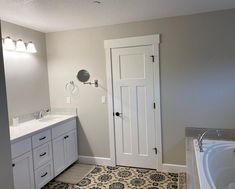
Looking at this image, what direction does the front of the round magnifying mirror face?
toward the camera

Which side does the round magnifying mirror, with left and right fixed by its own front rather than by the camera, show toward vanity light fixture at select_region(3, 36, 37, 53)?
right

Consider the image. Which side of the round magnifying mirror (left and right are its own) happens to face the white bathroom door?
left

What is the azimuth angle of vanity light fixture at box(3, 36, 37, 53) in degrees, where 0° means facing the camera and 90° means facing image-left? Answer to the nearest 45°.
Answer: approximately 315°

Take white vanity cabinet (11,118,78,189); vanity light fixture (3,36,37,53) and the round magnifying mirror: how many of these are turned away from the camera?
0

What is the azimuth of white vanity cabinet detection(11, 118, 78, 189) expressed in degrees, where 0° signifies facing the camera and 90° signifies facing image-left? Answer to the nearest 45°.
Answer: approximately 315°

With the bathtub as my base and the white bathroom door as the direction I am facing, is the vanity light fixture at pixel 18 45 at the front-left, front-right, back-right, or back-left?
front-left

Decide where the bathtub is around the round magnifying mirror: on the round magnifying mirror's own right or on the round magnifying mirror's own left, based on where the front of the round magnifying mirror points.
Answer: on the round magnifying mirror's own left

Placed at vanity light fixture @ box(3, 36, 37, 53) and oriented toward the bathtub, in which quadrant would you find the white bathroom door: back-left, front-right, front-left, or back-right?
front-left

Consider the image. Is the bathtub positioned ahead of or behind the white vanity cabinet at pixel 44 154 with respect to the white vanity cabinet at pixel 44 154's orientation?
ahead

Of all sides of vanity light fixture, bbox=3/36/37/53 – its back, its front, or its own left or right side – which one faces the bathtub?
front
